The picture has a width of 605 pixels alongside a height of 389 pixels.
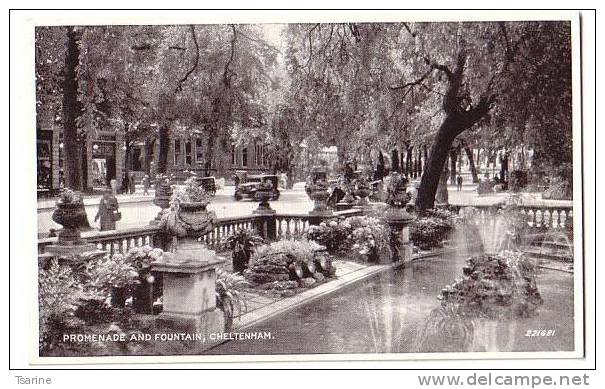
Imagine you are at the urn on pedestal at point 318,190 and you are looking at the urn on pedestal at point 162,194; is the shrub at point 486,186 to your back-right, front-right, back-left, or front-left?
back-right

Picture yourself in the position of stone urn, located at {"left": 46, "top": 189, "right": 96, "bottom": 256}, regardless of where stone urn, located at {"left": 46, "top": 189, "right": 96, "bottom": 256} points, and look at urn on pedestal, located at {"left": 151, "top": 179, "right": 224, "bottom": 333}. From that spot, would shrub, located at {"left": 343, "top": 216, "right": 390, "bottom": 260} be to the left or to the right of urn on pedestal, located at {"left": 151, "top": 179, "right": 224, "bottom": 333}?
left
